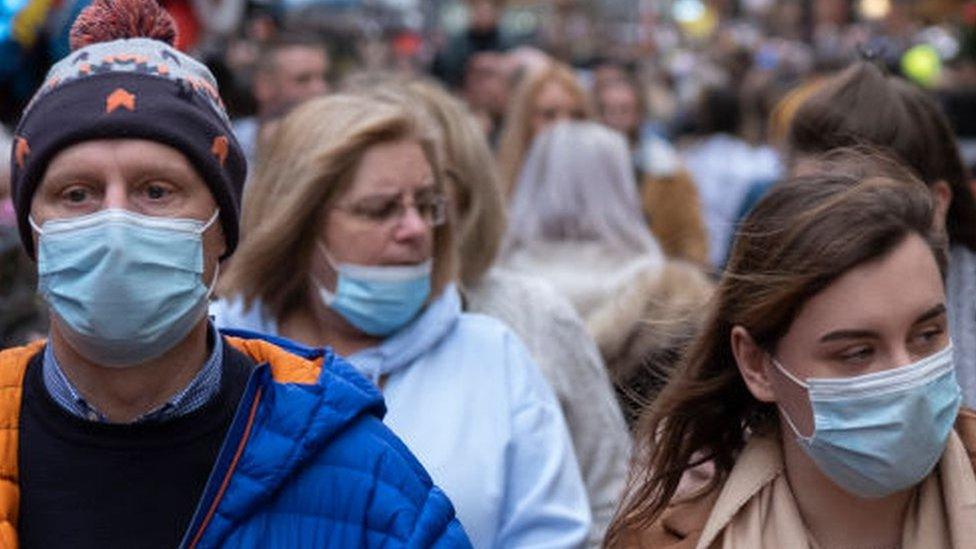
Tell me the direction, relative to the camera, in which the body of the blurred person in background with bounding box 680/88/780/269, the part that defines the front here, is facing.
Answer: away from the camera

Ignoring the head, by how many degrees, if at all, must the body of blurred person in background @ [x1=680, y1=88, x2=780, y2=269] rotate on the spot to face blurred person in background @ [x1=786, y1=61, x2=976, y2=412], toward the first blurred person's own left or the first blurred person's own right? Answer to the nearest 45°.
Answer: approximately 180°

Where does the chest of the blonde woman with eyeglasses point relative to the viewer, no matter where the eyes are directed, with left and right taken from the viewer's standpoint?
facing the viewer and to the right of the viewer

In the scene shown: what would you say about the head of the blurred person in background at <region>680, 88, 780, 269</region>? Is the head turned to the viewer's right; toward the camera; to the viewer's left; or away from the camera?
away from the camera

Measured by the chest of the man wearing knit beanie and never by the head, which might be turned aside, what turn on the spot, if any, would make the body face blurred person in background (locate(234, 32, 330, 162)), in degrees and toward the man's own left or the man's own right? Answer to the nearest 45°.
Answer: approximately 180°

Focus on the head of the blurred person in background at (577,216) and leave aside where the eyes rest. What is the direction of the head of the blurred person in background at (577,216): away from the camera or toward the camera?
away from the camera

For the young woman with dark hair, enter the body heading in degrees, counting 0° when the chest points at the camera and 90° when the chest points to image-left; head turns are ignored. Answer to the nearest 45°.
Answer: approximately 315°

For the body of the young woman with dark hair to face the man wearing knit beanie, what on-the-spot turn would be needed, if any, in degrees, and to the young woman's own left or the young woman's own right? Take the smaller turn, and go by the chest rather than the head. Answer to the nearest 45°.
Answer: approximately 90° to the young woman's own right

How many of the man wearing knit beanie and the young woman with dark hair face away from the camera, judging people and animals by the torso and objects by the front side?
0

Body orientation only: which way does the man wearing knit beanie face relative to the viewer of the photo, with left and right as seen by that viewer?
facing the viewer

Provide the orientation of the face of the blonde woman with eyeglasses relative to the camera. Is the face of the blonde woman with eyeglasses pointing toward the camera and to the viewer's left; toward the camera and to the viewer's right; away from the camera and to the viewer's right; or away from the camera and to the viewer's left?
toward the camera and to the viewer's right

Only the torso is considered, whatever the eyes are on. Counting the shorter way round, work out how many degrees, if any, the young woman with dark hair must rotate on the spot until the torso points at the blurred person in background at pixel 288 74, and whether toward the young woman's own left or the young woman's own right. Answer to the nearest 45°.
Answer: approximately 180°
